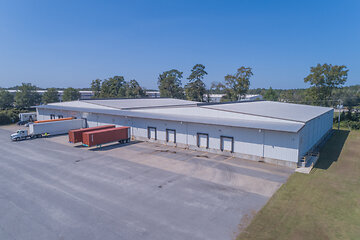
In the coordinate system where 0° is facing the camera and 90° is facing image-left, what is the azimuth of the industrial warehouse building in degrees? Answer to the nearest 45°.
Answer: approximately 45°

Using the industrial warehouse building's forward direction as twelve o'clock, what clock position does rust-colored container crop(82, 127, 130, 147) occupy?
The rust-colored container is roughly at 2 o'clock from the industrial warehouse building.

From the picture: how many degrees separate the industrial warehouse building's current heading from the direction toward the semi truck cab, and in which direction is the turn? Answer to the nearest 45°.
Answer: approximately 45° to its right

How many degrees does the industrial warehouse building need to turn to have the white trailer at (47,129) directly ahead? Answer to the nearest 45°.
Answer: approximately 45° to its right
